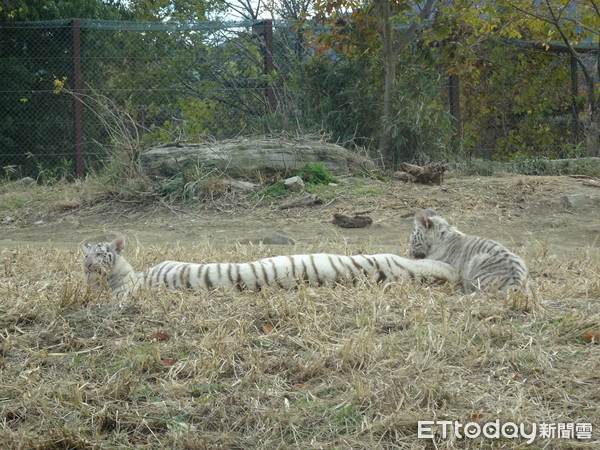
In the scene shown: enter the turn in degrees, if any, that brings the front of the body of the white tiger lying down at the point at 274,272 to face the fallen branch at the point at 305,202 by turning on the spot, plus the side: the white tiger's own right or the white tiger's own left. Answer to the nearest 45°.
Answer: approximately 90° to the white tiger's own right

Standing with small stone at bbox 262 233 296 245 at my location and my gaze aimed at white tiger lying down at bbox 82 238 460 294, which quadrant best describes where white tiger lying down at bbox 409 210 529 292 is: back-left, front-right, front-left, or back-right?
front-left

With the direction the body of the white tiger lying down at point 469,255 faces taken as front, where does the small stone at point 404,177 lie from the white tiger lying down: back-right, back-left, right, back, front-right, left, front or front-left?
right

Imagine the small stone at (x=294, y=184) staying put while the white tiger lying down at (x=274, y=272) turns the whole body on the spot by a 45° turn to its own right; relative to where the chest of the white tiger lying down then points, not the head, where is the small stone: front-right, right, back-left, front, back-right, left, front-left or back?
front-right

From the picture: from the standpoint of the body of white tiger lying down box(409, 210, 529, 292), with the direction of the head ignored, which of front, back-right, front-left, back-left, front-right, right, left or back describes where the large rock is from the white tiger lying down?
front-right

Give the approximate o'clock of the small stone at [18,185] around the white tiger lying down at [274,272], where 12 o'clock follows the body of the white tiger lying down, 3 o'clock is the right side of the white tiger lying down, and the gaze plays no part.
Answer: The small stone is roughly at 2 o'clock from the white tiger lying down.

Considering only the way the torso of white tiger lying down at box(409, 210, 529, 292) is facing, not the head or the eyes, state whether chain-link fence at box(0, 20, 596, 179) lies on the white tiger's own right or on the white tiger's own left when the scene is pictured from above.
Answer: on the white tiger's own right

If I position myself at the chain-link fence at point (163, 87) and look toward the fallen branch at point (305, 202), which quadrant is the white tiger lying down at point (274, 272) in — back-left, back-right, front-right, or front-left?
front-right

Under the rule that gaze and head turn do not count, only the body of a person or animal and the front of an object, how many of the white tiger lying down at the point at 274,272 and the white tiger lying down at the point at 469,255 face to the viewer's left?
2

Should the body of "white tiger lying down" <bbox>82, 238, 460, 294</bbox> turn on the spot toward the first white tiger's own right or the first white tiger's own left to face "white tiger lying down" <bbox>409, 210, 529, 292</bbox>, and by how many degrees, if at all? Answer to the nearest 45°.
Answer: approximately 180°

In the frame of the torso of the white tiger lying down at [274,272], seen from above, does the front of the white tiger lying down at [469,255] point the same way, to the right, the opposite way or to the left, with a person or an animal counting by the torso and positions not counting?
the same way

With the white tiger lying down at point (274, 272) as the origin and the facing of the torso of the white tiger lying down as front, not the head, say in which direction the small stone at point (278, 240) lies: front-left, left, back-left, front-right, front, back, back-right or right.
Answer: right

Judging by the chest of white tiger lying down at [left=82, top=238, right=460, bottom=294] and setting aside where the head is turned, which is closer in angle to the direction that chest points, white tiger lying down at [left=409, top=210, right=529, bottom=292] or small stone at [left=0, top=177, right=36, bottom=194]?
the small stone

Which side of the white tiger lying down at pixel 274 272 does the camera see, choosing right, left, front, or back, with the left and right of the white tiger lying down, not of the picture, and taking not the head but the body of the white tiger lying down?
left

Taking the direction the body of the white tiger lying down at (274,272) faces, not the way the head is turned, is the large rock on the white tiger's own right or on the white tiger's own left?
on the white tiger's own right

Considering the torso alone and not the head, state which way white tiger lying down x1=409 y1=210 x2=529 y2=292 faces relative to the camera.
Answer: to the viewer's left

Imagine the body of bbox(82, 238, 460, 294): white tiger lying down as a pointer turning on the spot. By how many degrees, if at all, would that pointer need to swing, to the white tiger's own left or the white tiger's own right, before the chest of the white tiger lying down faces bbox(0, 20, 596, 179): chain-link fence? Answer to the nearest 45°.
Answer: approximately 90° to the white tiger's own right
